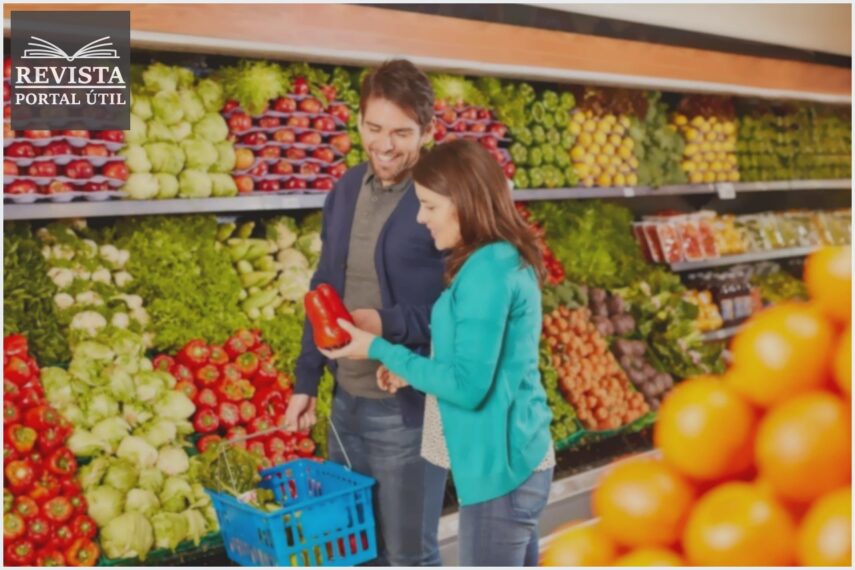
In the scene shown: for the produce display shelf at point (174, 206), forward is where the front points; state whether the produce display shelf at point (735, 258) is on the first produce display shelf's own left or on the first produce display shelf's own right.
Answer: on the first produce display shelf's own left

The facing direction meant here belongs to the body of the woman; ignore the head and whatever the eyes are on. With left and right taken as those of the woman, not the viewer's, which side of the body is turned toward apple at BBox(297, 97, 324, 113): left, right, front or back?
right

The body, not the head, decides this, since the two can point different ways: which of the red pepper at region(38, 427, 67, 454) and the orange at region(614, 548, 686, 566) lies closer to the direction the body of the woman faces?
the red pepper

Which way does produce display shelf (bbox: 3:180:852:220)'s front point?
toward the camera

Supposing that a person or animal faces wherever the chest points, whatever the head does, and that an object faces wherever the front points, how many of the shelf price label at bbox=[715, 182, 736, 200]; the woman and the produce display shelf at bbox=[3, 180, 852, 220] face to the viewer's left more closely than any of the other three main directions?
1

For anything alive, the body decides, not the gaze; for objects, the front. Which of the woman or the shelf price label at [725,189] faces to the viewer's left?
the woman

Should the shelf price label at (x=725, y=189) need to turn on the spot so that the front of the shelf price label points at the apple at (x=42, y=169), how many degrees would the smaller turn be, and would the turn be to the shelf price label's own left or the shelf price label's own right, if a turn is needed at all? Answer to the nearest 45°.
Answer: approximately 45° to the shelf price label's own right

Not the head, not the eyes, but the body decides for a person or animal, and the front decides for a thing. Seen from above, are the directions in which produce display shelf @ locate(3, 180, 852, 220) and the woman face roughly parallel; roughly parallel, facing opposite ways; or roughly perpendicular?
roughly perpendicular

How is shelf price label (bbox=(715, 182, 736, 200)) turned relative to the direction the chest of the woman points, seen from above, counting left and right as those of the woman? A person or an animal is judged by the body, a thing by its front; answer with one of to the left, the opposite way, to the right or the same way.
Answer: to the left

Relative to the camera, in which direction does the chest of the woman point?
to the viewer's left

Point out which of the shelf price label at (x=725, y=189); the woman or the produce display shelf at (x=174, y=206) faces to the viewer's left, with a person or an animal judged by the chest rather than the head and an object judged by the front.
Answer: the woman

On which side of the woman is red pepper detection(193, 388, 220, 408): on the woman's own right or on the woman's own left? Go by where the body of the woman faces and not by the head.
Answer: on the woman's own right

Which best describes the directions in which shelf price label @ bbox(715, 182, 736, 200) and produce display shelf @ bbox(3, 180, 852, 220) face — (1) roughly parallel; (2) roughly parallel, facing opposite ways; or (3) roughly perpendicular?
roughly parallel

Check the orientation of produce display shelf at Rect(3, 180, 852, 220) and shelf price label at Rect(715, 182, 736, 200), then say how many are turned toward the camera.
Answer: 2

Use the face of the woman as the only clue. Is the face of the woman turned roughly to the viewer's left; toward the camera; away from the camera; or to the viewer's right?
to the viewer's left

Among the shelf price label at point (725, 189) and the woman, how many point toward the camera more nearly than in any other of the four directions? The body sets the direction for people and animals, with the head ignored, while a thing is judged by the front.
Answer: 1
